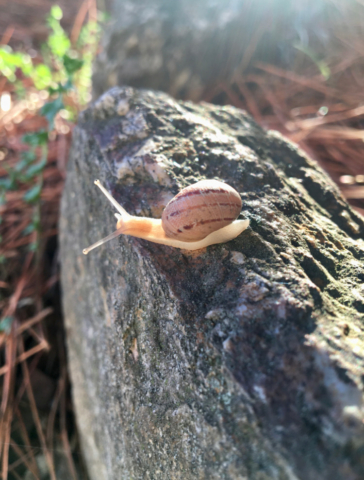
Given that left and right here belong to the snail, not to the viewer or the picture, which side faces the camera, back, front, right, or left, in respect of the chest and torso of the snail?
left

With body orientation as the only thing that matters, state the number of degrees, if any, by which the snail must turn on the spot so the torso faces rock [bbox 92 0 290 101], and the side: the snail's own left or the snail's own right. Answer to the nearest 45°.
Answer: approximately 90° to the snail's own right

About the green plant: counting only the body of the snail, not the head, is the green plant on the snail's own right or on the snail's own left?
on the snail's own right
